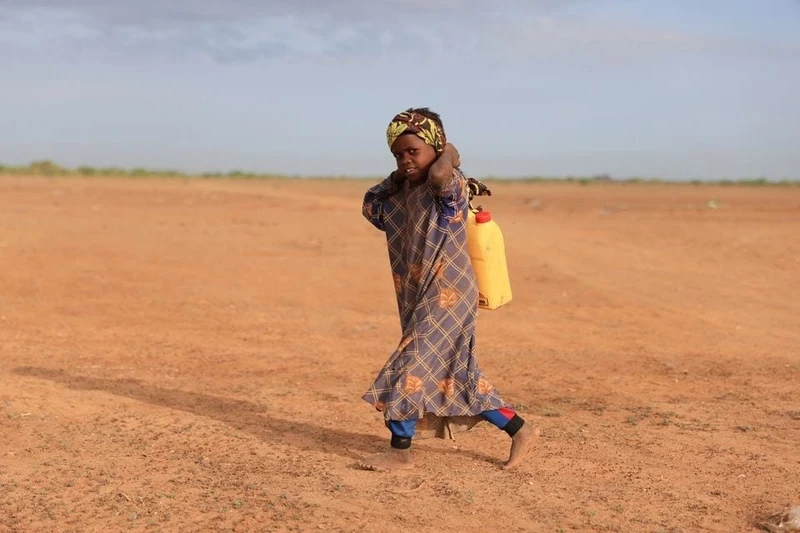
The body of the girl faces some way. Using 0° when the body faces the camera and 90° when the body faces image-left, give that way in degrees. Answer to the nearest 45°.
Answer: approximately 45°

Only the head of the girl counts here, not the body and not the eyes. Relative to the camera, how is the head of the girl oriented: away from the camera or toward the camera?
toward the camera
